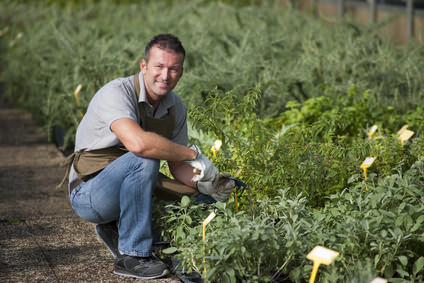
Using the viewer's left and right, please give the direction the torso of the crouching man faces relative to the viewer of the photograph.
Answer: facing the viewer and to the right of the viewer

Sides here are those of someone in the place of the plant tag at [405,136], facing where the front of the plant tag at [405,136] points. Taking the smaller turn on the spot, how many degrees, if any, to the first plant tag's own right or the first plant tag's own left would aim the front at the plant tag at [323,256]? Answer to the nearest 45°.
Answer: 0° — it already faces it

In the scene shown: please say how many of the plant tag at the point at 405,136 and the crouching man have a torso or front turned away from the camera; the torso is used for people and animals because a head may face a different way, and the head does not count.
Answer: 0

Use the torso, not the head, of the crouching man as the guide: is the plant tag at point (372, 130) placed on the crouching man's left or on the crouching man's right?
on the crouching man's left

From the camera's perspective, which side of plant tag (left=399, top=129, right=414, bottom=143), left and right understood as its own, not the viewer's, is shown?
front

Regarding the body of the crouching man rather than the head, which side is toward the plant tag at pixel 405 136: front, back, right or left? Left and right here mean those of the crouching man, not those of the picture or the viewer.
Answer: left
